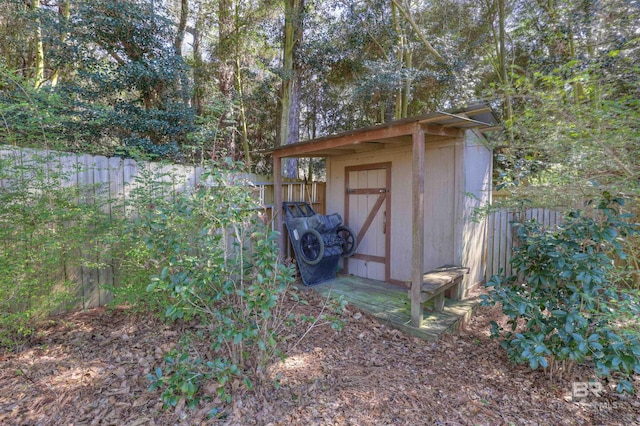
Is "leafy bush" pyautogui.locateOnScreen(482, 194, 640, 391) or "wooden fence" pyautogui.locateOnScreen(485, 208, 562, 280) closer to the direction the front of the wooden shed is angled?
the leafy bush

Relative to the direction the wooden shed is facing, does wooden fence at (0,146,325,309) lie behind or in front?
in front

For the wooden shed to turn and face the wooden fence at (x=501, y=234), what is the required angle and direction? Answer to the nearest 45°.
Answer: approximately 180°

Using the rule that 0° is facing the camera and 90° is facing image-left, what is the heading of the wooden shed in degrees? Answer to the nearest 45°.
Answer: approximately 45°

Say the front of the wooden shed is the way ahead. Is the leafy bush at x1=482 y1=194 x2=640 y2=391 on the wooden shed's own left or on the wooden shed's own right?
on the wooden shed's own left

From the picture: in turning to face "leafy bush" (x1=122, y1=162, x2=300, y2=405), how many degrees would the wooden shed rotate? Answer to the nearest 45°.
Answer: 0° — it already faces it

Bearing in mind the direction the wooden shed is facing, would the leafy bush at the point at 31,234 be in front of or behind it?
in front
